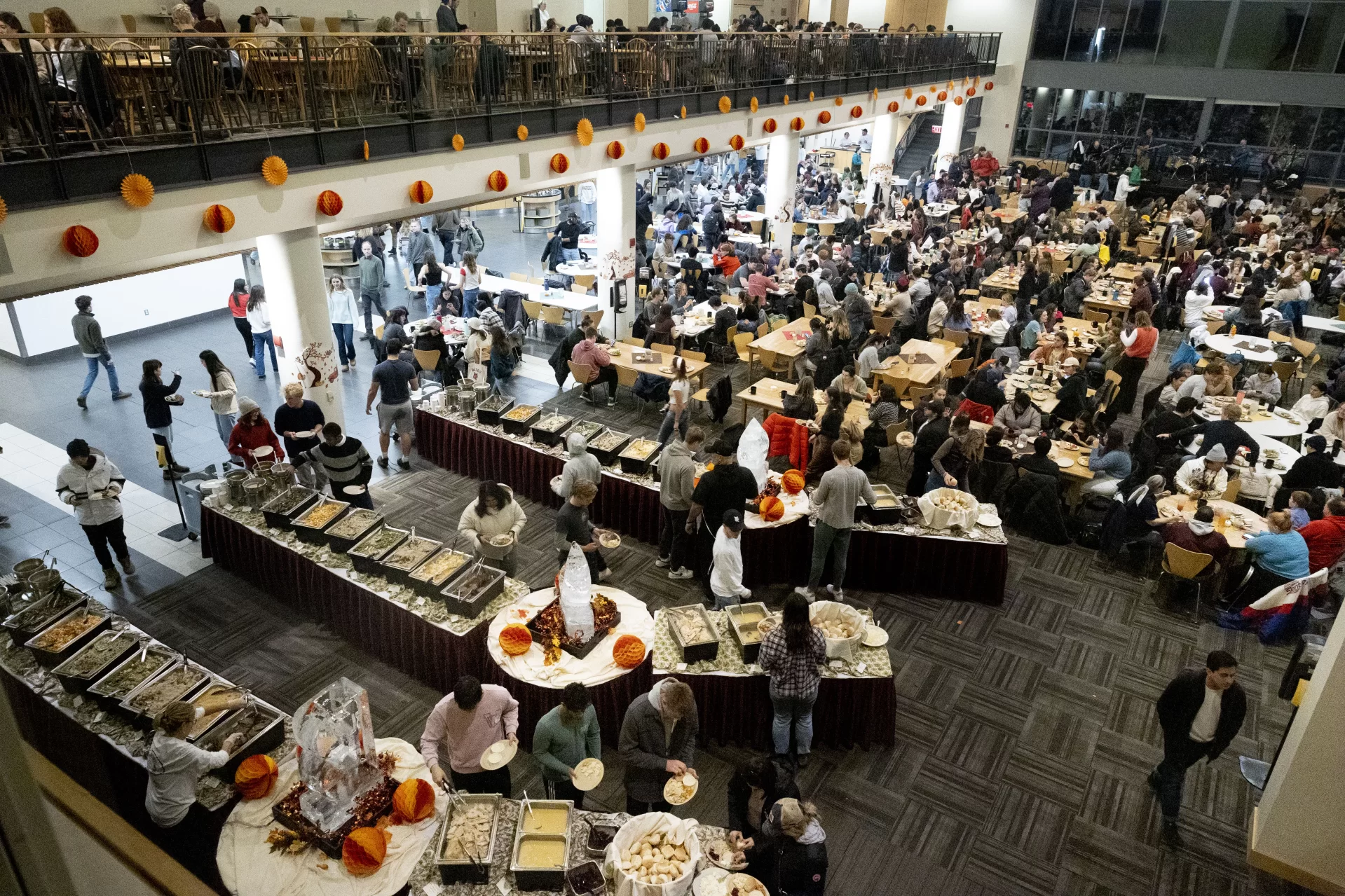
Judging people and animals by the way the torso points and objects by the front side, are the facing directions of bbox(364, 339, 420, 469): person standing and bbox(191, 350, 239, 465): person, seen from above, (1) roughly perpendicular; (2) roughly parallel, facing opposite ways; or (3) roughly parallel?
roughly perpendicular

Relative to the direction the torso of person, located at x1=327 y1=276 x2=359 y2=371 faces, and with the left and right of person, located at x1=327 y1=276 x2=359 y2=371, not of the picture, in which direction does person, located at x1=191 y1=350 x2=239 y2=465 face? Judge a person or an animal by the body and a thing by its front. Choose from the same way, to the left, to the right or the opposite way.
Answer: to the right

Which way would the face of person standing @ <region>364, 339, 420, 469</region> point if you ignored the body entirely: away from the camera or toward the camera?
away from the camera

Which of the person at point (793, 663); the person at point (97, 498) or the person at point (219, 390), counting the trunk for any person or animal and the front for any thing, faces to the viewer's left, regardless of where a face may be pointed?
the person at point (219, 390)

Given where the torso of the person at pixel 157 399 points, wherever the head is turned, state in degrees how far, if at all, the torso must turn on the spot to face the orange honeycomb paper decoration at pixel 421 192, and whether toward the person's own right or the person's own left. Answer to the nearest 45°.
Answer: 0° — they already face it

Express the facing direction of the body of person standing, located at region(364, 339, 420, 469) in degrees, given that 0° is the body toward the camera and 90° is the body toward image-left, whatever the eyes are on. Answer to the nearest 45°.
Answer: approximately 180°

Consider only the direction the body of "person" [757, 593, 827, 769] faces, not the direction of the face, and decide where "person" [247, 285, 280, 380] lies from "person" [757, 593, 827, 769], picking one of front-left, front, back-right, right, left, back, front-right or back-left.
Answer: front-left

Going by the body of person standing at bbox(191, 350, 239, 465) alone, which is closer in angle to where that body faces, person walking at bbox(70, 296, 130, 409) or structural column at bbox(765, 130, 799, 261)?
the person walking

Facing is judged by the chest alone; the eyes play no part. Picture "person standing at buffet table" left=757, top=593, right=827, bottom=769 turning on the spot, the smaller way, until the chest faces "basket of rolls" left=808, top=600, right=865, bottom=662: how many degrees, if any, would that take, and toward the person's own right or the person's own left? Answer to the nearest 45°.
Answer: approximately 45° to the person's own right

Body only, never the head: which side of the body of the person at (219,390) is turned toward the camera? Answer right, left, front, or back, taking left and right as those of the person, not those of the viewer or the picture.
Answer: left

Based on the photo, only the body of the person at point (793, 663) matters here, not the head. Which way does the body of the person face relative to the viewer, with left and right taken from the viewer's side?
facing away from the viewer

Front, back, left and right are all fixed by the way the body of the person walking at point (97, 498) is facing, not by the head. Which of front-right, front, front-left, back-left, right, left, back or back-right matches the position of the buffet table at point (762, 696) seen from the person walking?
front-left

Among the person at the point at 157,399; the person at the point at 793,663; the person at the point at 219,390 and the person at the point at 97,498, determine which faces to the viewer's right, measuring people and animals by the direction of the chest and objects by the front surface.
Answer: the person at the point at 157,399

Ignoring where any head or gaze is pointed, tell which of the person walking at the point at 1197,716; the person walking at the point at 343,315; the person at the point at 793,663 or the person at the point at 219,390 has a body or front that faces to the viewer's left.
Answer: the person at the point at 219,390
